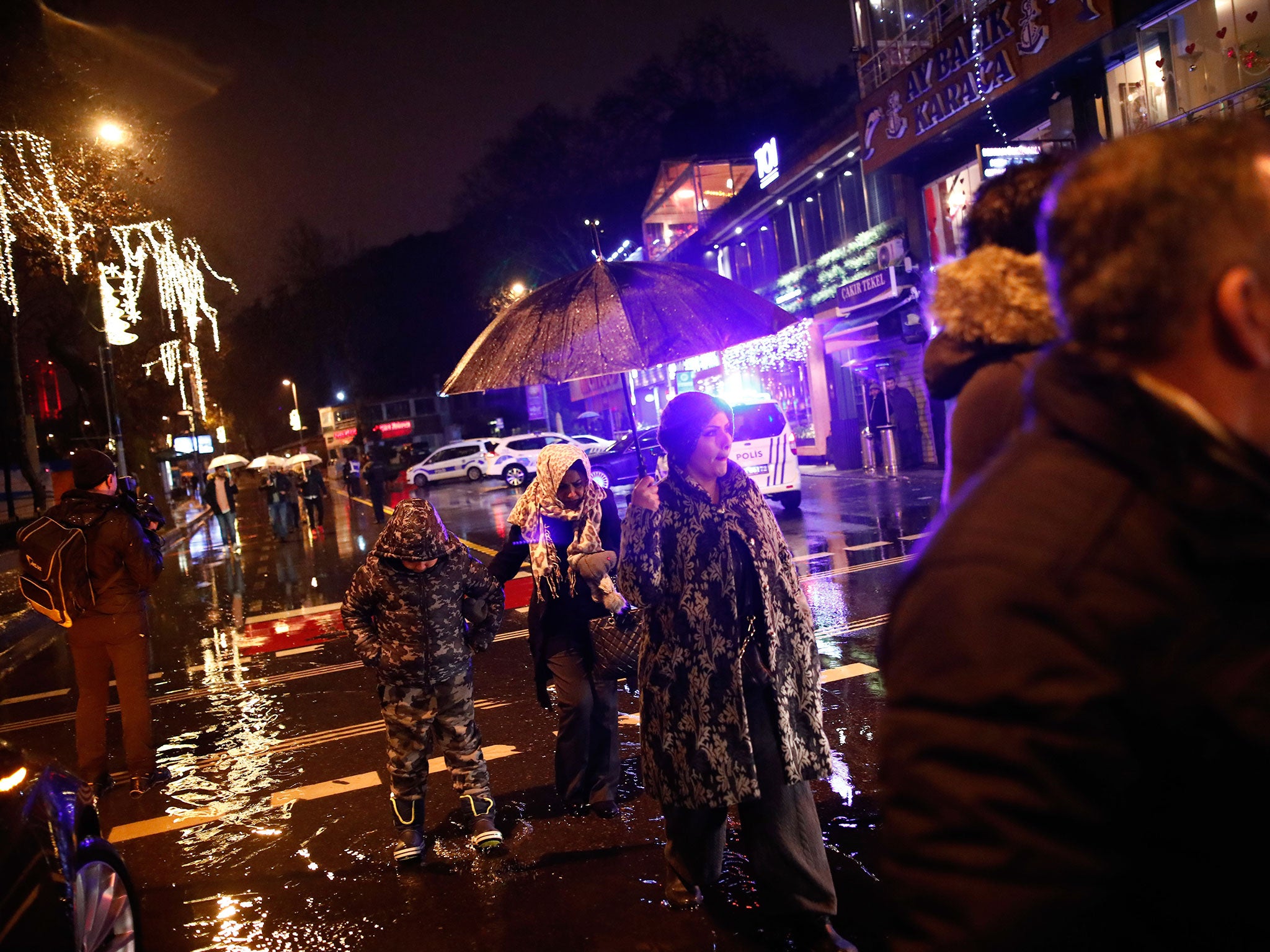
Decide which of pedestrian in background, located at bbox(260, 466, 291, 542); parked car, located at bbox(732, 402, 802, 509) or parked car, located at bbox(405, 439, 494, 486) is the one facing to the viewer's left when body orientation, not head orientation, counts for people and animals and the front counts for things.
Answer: parked car, located at bbox(405, 439, 494, 486)

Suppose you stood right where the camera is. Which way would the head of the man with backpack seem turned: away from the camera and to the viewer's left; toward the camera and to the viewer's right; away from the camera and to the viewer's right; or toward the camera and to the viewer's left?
away from the camera and to the viewer's right

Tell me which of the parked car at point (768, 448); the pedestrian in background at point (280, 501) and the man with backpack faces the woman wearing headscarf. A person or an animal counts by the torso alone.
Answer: the pedestrian in background

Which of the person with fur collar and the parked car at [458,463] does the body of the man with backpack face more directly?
the parked car

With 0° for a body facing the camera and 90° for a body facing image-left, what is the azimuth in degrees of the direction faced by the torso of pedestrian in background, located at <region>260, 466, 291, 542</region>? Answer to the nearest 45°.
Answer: approximately 0°

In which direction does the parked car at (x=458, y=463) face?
to the viewer's left

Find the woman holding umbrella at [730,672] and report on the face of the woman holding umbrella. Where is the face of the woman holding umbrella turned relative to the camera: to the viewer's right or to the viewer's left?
to the viewer's right

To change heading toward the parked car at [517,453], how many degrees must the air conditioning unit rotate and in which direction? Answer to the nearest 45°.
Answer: approximately 90° to its right

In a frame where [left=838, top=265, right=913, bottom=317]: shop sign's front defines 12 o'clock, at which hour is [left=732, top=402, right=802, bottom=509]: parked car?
The parked car is roughly at 11 o'clock from the shop sign.

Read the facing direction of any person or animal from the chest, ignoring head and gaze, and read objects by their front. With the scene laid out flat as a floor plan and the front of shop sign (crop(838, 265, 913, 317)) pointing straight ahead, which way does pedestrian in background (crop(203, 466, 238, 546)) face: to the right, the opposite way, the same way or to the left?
to the left

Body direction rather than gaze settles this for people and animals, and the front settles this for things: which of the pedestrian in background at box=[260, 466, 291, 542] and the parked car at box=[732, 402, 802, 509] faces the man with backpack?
the pedestrian in background

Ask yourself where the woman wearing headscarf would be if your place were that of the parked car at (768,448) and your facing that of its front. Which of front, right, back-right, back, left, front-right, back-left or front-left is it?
back

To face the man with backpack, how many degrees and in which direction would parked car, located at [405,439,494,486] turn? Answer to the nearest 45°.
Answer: approximately 90° to its left

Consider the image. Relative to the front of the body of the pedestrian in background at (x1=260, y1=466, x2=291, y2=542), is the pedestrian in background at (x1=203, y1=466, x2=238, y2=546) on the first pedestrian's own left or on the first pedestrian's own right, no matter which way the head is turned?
on the first pedestrian's own right

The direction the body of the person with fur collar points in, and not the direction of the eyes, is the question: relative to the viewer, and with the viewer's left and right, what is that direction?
facing away from the viewer
